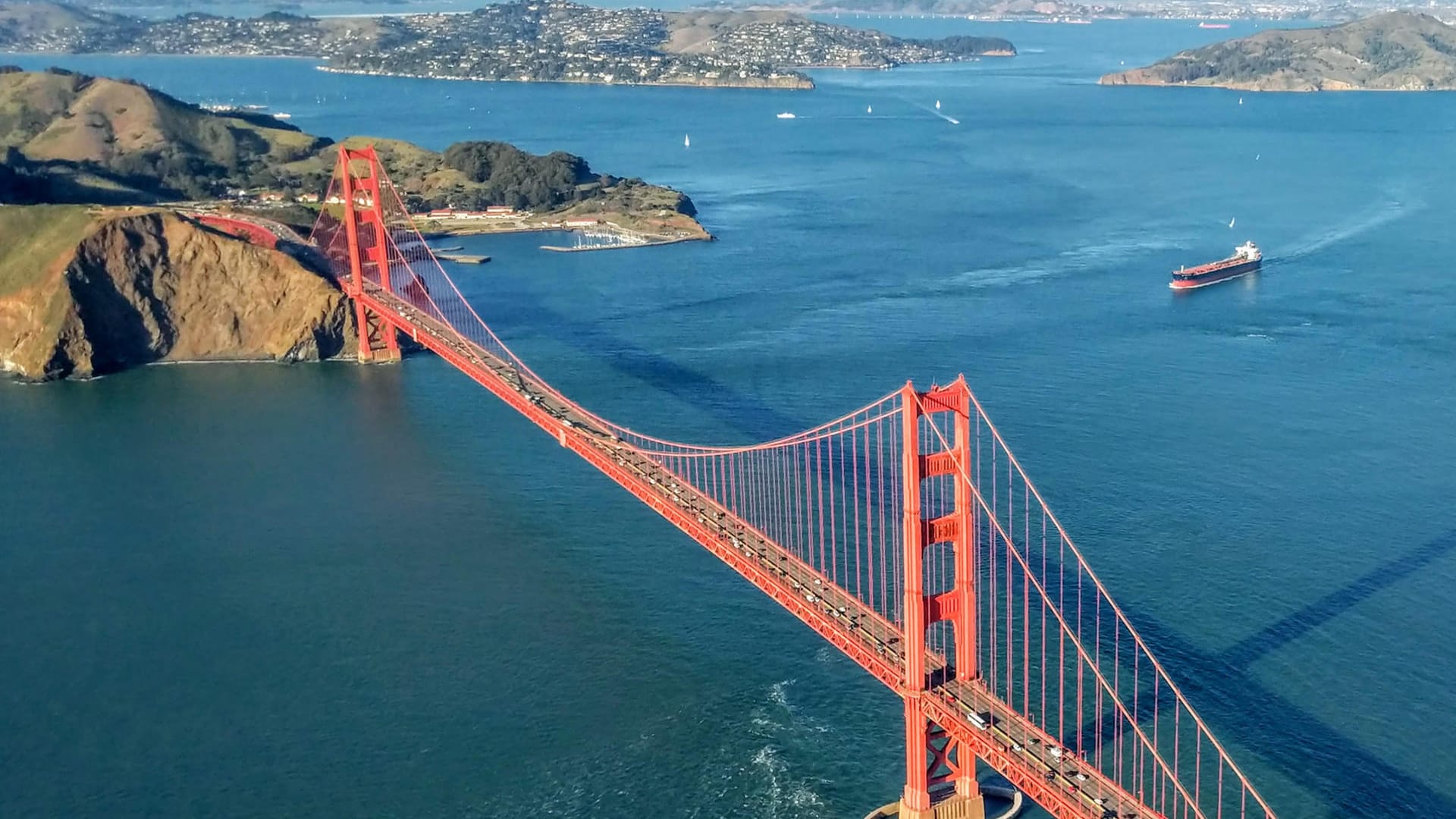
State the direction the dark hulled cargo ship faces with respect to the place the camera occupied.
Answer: facing the viewer and to the left of the viewer
